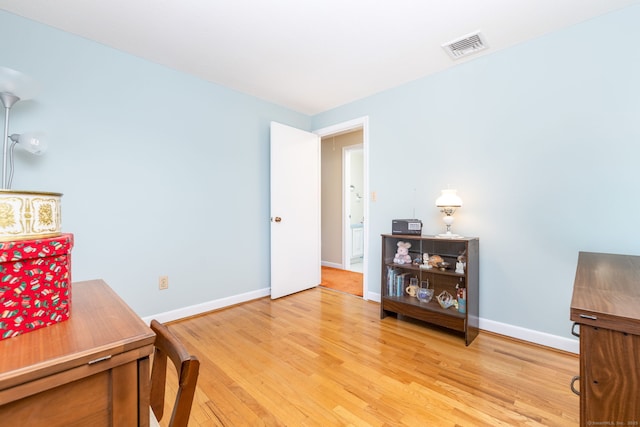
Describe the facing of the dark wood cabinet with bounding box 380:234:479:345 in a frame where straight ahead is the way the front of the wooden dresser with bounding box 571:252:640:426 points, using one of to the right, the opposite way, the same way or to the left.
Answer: to the left

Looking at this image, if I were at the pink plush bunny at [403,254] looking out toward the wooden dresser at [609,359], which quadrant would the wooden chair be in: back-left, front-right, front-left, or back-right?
front-right

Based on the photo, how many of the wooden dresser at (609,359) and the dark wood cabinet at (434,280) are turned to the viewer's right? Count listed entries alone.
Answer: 0

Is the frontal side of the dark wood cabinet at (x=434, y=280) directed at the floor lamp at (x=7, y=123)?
yes

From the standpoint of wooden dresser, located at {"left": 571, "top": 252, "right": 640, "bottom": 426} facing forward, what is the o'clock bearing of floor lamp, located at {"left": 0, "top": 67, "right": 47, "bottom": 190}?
The floor lamp is roughly at 11 o'clock from the wooden dresser.

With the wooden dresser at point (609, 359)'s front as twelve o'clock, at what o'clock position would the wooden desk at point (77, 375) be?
the wooden desk at point (77, 375) is roughly at 10 o'clock from the wooden dresser at point (609, 359).

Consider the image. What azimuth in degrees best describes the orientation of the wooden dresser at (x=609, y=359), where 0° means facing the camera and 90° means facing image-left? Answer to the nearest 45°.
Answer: approximately 90°

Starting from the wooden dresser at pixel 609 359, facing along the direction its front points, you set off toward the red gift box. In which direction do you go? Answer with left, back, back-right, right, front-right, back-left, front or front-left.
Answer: front-left
